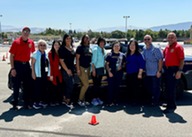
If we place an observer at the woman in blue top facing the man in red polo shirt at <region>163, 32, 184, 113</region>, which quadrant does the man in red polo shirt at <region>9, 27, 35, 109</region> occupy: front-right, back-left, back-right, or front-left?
back-right

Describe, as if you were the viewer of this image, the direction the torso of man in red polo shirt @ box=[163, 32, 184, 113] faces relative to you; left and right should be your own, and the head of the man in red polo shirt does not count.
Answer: facing the viewer and to the left of the viewer

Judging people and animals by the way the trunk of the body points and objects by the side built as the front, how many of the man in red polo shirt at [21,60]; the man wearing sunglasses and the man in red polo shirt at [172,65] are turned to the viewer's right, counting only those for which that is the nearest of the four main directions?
0

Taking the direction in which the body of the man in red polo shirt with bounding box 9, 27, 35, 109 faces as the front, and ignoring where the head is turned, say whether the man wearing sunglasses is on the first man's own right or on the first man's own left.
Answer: on the first man's own left

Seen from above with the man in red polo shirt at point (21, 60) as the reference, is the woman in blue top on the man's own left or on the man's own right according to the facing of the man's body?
on the man's own left

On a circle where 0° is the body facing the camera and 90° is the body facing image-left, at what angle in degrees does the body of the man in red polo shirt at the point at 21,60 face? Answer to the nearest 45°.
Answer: approximately 0°

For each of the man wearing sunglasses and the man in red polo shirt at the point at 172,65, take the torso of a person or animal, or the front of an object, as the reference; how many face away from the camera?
0

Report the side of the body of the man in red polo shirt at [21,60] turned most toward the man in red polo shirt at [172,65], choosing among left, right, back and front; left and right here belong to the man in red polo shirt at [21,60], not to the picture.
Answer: left
